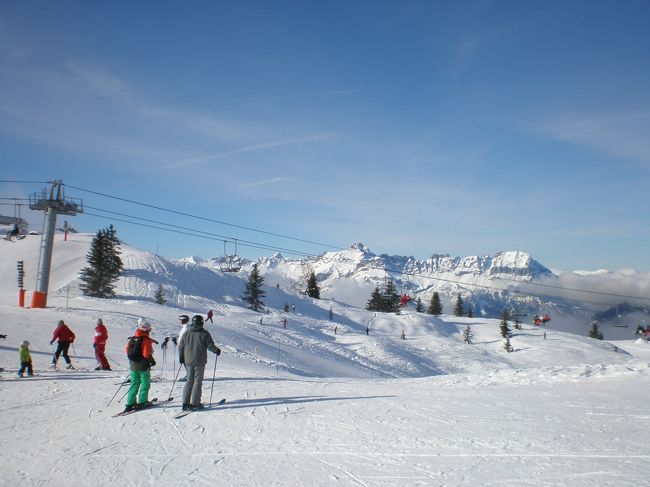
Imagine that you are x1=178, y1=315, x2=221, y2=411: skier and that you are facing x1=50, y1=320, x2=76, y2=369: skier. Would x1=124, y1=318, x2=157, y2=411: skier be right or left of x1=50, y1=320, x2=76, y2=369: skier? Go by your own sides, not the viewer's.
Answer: left

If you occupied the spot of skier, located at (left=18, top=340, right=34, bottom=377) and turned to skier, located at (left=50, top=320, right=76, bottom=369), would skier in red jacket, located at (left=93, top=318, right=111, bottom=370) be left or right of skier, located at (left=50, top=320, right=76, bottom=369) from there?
right

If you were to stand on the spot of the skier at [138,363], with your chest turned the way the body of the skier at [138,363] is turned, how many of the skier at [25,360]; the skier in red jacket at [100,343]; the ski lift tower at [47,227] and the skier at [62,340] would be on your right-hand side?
0

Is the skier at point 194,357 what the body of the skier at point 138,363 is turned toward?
no

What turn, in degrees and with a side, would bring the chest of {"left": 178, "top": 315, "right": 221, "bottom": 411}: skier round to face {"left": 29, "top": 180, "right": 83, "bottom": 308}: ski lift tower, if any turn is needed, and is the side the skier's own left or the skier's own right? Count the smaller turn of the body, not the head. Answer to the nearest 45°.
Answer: approximately 90° to the skier's own left

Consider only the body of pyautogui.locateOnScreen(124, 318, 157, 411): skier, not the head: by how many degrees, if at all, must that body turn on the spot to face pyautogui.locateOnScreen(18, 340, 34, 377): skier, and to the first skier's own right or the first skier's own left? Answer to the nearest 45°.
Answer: approximately 90° to the first skier's own left

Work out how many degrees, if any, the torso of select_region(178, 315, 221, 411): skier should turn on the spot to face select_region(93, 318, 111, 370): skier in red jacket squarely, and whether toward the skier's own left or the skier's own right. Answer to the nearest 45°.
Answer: approximately 90° to the skier's own left

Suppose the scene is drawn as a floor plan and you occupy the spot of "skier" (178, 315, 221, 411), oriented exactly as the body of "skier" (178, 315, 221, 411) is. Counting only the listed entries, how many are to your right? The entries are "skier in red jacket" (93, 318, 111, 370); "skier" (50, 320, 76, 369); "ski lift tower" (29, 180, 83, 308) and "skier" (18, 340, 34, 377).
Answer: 0

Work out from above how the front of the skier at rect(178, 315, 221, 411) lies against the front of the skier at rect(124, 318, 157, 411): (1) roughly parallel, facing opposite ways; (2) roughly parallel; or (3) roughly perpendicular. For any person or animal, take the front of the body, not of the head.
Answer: roughly parallel

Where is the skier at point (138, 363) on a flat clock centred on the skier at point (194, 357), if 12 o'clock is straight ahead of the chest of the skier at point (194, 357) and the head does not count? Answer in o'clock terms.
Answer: the skier at point (138, 363) is roughly at 8 o'clock from the skier at point (194, 357).

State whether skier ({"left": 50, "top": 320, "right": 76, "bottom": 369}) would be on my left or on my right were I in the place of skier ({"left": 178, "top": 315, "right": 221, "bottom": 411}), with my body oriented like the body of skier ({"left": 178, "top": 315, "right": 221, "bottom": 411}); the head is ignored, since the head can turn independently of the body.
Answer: on my left

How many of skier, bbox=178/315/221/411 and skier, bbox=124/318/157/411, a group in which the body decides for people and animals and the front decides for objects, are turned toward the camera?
0

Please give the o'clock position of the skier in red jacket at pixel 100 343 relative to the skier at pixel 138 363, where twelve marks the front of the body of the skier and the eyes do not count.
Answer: The skier in red jacket is roughly at 10 o'clock from the skier.

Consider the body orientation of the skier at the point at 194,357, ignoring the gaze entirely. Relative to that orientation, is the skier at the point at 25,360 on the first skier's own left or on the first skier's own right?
on the first skier's own left

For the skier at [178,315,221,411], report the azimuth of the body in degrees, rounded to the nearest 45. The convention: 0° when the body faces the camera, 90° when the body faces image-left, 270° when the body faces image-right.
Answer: approximately 225°
